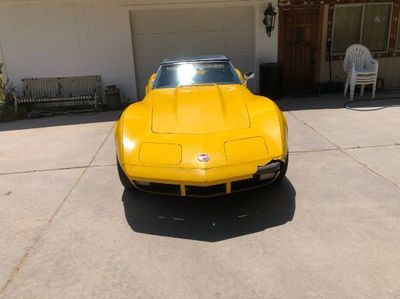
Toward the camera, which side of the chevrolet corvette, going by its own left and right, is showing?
front

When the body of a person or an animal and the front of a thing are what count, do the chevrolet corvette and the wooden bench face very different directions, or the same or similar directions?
same or similar directions

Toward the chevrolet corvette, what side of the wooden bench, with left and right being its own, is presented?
front

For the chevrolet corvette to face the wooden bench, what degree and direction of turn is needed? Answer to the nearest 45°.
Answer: approximately 135° to its right

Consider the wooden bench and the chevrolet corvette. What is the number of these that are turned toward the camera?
2

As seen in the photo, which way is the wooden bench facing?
toward the camera
